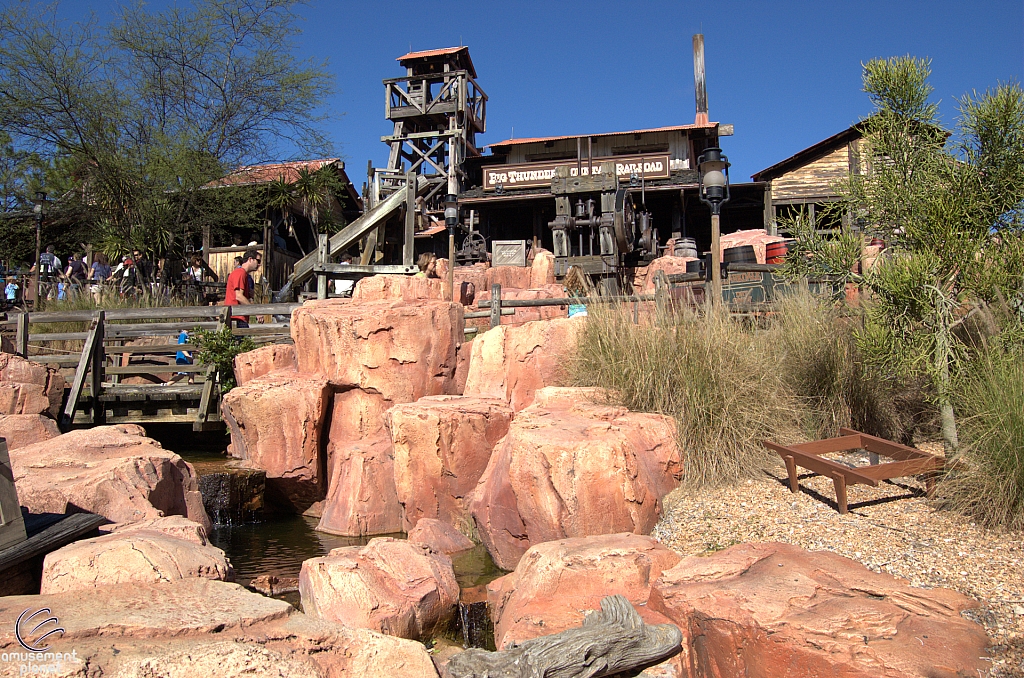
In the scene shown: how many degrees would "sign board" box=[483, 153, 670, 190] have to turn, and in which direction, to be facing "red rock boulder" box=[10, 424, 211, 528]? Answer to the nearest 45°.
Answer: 0° — it already faces it

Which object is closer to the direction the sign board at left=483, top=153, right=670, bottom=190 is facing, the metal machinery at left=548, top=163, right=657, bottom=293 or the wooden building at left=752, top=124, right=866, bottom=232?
the metal machinery

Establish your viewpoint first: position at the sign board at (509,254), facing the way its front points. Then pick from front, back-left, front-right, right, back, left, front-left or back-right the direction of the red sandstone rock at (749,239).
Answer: left

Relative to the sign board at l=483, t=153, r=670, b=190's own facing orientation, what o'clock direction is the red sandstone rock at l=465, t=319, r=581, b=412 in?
The red sandstone rock is roughly at 12 o'clock from the sign board.

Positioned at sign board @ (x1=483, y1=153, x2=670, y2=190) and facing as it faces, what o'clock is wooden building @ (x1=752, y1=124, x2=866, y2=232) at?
The wooden building is roughly at 9 o'clock from the sign board.

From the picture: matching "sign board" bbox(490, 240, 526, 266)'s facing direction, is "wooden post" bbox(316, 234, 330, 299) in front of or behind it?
in front

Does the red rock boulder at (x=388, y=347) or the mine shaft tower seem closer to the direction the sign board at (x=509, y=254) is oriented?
the red rock boulder

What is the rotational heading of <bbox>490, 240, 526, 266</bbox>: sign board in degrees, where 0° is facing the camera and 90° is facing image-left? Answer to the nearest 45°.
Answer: approximately 0°

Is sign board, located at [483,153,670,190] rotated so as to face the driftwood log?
yes

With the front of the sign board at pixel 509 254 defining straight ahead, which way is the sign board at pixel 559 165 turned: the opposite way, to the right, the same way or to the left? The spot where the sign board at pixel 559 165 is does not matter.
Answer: the same way

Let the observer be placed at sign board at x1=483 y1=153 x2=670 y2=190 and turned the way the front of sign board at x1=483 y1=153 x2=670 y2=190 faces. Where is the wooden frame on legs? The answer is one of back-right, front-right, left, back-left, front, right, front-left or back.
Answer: front

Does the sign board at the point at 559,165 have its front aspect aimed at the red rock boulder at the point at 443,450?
yes

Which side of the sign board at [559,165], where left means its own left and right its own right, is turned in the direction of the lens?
front

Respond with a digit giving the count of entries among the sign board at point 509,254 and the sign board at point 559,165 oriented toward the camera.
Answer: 2

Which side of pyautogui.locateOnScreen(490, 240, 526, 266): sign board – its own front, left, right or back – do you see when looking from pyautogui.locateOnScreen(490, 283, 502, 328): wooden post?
front

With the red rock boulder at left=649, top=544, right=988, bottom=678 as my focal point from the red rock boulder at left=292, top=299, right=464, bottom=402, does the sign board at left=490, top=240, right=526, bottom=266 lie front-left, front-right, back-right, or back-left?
back-left
